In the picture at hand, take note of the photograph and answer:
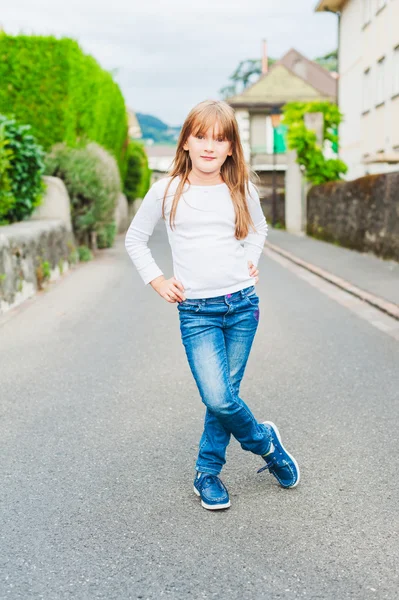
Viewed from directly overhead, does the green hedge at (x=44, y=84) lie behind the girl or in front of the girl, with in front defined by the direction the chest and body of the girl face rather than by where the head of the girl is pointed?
behind

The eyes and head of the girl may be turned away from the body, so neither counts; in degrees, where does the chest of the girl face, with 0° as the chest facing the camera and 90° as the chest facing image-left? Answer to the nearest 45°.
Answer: approximately 0°

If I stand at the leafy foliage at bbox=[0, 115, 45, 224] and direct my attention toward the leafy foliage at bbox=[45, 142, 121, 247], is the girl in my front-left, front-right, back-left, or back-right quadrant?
back-right

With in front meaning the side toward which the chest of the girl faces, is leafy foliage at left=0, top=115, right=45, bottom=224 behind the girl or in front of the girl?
behind

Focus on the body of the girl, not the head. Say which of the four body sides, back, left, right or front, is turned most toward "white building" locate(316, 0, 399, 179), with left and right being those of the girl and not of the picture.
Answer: back

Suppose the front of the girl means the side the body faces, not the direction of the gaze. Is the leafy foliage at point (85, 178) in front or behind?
behind

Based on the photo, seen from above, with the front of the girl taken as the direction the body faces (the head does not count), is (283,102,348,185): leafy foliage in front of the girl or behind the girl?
behind

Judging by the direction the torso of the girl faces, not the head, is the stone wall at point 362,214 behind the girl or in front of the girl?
behind
